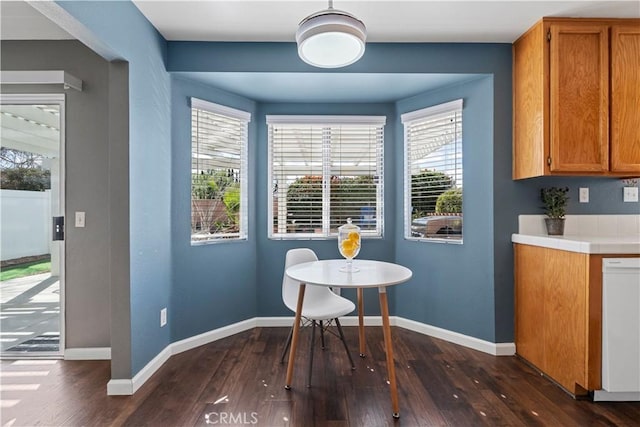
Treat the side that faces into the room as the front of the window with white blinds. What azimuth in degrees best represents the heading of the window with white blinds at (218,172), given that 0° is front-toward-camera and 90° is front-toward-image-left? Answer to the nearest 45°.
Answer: approximately 315°

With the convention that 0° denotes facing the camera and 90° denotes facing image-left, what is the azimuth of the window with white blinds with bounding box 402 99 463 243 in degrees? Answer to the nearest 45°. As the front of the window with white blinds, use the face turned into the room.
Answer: approximately 45°

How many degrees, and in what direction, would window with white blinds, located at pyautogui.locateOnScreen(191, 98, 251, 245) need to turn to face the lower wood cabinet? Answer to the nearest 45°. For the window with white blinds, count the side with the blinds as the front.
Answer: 0° — it already faces it

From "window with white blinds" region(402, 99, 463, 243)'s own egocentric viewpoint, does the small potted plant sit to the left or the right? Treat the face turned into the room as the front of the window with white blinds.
on its left

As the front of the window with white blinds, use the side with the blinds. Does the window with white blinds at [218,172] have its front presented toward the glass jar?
yes

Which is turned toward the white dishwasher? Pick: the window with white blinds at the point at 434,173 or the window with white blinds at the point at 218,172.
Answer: the window with white blinds at the point at 218,172

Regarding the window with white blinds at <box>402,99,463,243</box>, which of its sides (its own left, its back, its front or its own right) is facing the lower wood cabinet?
left
